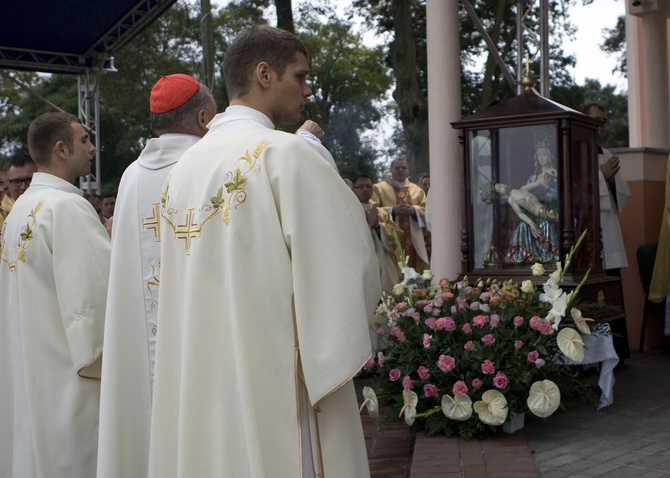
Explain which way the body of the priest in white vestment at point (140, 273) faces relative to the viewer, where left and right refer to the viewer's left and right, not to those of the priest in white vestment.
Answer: facing away from the viewer and to the right of the viewer

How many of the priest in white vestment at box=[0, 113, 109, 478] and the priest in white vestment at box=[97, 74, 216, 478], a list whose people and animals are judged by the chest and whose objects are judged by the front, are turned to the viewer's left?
0

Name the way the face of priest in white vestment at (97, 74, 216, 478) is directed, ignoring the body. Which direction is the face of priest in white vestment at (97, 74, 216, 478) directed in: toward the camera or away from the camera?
away from the camera

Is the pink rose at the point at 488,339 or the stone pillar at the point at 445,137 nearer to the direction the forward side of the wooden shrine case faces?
the pink rose

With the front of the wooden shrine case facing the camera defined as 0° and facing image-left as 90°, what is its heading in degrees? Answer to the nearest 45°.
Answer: approximately 45°

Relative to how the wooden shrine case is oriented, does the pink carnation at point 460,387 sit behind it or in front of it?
in front

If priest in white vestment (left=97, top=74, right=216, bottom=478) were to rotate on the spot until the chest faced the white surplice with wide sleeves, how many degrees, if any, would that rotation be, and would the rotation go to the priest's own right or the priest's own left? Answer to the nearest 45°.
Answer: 0° — they already face it

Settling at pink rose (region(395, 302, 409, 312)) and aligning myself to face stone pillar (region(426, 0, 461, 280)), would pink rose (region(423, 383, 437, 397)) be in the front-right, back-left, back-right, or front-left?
back-right

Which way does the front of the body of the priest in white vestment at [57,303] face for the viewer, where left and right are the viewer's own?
facing away from the viewer and to the right of the viewer

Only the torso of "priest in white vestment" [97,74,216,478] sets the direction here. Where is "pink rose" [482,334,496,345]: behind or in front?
in front

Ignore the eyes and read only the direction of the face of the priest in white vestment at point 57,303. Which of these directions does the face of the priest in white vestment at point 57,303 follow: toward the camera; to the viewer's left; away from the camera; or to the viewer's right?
to the viewer's right
